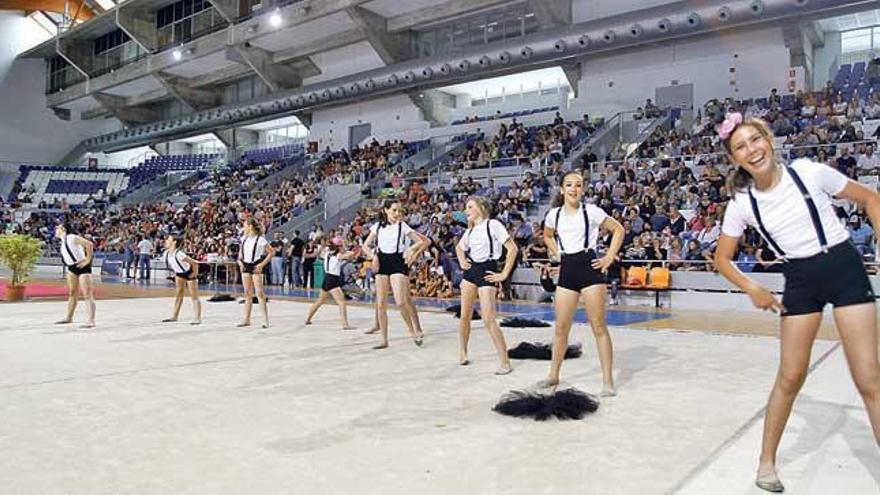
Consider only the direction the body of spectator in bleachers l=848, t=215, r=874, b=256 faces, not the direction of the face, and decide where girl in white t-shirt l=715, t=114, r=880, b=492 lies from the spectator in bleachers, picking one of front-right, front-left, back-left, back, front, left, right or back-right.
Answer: front-left

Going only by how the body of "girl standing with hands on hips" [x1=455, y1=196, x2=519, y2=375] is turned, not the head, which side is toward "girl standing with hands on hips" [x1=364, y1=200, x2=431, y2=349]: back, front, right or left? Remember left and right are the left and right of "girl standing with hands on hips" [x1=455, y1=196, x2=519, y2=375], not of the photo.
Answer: right

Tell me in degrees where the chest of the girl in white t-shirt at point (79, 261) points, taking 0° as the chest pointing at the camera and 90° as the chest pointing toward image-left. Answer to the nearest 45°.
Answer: approximately 45°

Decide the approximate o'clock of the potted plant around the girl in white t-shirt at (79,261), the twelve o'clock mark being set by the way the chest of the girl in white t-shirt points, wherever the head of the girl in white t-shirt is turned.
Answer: The potted plant is roughly at 4 o'clock from the girl in white t-shirt.

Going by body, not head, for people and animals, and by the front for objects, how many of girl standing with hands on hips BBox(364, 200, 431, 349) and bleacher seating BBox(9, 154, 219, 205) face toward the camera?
2

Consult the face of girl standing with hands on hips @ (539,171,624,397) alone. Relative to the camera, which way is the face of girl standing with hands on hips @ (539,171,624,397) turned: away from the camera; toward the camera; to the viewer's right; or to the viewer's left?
toward the camera

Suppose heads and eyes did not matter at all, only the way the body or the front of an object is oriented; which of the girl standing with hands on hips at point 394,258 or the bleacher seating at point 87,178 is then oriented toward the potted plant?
the bleacher seating

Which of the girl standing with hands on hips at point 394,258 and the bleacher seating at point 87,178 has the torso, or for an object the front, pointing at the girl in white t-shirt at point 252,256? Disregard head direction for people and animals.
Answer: the bleacher seating

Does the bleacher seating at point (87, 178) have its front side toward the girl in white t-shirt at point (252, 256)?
yes

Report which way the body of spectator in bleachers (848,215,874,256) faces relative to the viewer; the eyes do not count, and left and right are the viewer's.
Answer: facing the viewer and to the left of the viewer

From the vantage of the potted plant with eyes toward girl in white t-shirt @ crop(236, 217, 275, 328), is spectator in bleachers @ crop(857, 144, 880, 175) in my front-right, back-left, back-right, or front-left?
front-left

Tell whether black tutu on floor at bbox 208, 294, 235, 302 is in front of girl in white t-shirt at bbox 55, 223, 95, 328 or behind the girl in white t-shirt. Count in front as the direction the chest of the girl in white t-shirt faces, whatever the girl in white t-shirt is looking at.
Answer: behind

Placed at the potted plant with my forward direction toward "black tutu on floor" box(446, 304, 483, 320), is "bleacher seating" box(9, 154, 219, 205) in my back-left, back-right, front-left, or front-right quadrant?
back-left

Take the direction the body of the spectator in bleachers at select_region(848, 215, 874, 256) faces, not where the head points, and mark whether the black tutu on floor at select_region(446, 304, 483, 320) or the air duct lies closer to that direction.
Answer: the black tutu on floor

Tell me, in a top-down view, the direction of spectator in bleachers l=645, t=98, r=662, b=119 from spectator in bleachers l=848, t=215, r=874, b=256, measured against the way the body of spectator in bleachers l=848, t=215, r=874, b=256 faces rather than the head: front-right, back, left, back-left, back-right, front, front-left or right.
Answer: right

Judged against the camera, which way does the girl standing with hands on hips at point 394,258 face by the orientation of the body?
toward the camera

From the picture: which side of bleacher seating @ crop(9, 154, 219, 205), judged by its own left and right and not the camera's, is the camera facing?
front
